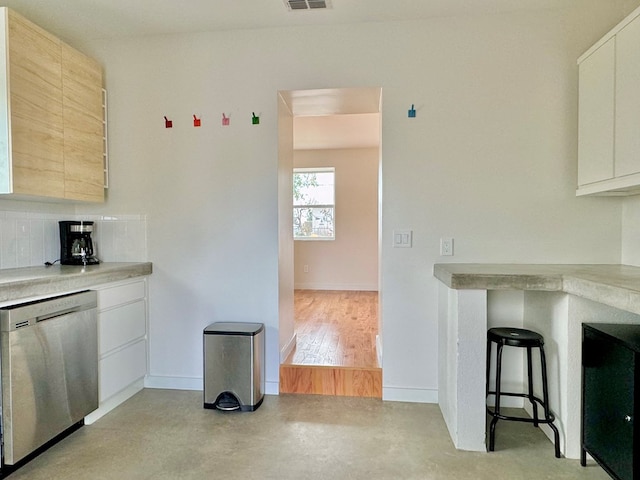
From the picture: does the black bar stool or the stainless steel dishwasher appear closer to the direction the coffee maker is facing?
the black bar stool

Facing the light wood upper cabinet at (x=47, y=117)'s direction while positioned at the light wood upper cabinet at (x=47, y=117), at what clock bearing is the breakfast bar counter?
The breakfast bar counter is roughly at 12 o'clock from the light wood upper cabinet.

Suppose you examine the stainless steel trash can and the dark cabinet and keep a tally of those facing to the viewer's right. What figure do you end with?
0

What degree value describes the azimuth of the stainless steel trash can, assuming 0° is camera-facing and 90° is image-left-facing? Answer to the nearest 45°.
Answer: approximately 0°

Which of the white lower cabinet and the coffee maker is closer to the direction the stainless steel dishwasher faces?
the white lower cabinet

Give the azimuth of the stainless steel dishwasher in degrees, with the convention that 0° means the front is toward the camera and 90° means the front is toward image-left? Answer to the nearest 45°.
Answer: approximately 315°

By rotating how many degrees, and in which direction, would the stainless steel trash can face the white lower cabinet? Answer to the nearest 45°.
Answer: approximately 90° to its right

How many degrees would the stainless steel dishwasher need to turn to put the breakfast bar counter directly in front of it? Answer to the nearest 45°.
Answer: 0° — it already faces it

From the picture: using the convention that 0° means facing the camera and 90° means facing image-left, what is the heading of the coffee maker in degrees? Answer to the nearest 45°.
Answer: approximately 315°

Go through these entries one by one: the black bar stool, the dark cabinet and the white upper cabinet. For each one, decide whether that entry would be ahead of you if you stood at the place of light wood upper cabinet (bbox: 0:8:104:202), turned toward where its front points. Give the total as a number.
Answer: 3

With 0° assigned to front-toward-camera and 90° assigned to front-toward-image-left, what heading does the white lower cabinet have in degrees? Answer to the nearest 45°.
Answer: approximately 315°

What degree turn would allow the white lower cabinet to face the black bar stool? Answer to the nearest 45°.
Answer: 0° — it already faces it

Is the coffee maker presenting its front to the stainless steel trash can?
yes
